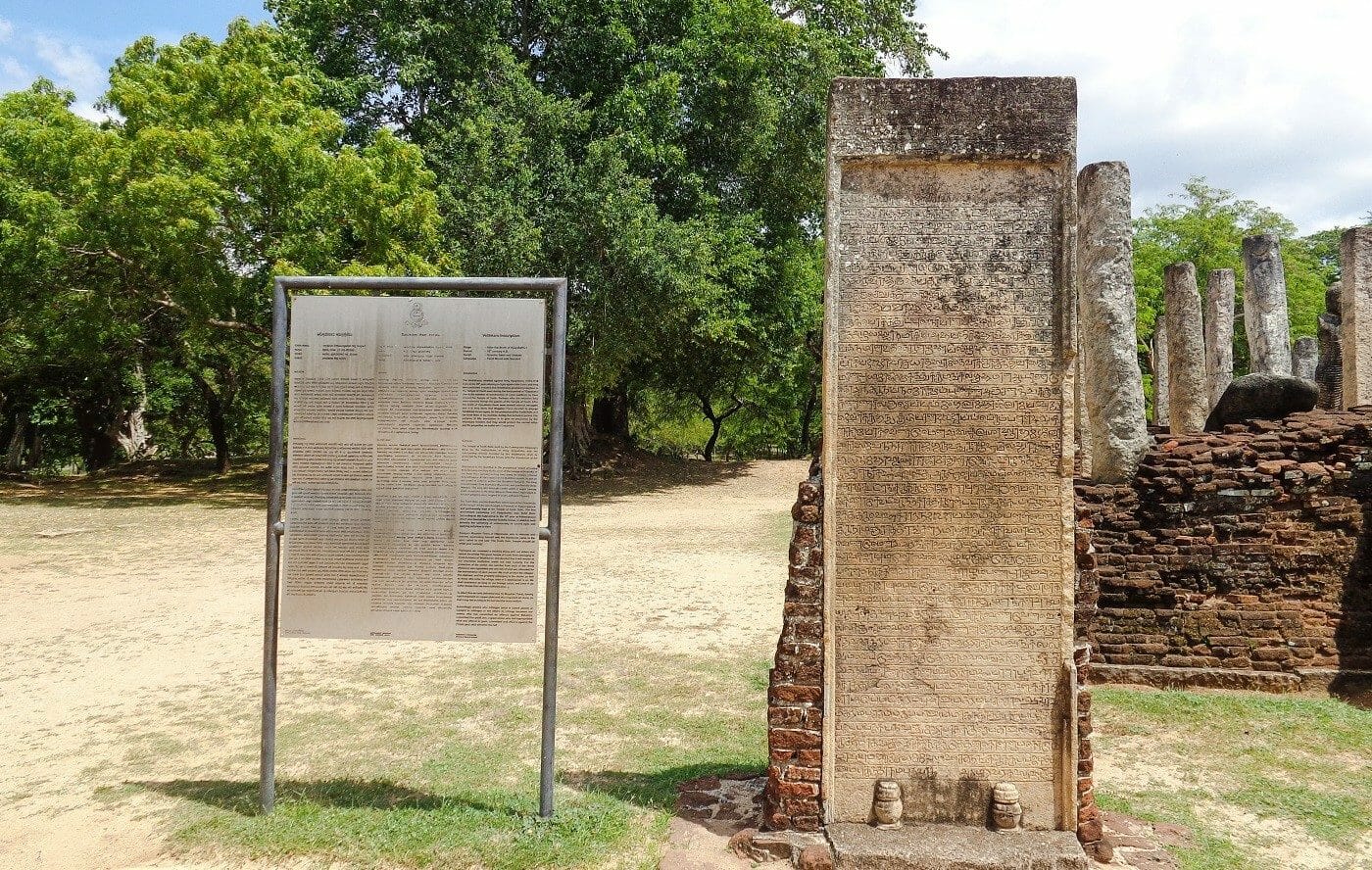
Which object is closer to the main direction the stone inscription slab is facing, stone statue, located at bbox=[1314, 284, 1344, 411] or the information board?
the information board

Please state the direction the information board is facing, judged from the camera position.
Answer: facing the viewer

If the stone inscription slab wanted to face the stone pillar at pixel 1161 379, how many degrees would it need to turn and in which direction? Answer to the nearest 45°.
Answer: approximately 180°

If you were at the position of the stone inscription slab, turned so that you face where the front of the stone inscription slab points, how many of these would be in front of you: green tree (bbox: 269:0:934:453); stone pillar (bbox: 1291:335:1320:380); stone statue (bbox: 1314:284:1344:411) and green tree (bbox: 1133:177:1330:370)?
0

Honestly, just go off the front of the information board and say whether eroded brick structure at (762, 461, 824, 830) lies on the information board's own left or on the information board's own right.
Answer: on the information board's own left

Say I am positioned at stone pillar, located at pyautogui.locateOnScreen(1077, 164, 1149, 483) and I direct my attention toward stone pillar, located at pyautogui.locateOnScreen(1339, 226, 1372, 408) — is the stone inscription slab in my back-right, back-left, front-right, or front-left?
back-right

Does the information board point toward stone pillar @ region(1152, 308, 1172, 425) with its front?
no

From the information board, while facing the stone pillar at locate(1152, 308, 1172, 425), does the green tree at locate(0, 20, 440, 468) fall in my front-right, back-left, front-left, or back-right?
front-left

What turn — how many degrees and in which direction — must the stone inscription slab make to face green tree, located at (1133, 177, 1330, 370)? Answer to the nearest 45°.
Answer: approximately 180°

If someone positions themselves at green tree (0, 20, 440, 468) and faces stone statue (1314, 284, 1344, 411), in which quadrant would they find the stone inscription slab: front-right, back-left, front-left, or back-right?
front-right

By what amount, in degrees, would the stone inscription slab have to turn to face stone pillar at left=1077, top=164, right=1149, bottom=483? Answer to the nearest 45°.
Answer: approximately 180°

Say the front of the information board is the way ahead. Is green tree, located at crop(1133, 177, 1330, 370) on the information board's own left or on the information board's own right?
on the information board's own left

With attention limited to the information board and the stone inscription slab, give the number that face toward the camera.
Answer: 2

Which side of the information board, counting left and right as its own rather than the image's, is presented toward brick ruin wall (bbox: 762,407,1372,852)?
left

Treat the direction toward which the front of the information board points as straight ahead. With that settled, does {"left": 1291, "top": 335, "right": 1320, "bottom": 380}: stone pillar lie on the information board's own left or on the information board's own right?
on the information board's own left

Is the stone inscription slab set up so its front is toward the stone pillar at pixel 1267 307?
no

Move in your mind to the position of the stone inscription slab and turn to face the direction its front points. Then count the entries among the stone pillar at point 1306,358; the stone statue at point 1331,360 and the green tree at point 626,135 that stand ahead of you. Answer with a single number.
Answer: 0
